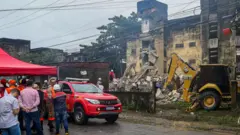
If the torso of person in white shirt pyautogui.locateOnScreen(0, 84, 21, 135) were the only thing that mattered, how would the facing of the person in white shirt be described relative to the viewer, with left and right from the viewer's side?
facing away from the viewer and to the right of the viewer

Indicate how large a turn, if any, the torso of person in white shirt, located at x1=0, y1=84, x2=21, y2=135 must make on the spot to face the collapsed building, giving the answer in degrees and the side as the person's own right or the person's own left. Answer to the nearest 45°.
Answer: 0° — they already face it

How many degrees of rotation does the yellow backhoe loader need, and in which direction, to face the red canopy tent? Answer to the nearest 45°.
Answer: approximately 135° to its right

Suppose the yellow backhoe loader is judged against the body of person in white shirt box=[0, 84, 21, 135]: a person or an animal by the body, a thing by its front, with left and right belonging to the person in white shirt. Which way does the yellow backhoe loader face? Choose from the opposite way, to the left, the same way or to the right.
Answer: to the right

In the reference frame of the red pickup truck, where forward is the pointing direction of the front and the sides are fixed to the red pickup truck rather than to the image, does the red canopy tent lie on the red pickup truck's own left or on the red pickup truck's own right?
on the red pickup truck's own right

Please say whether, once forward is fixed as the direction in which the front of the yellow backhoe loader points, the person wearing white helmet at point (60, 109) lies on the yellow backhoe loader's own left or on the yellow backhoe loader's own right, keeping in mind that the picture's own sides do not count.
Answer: on the yellow backhoe loader's own right

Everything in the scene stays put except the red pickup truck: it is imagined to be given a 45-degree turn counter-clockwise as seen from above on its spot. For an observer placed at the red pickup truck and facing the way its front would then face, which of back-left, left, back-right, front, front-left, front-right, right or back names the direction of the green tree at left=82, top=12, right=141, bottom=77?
left
